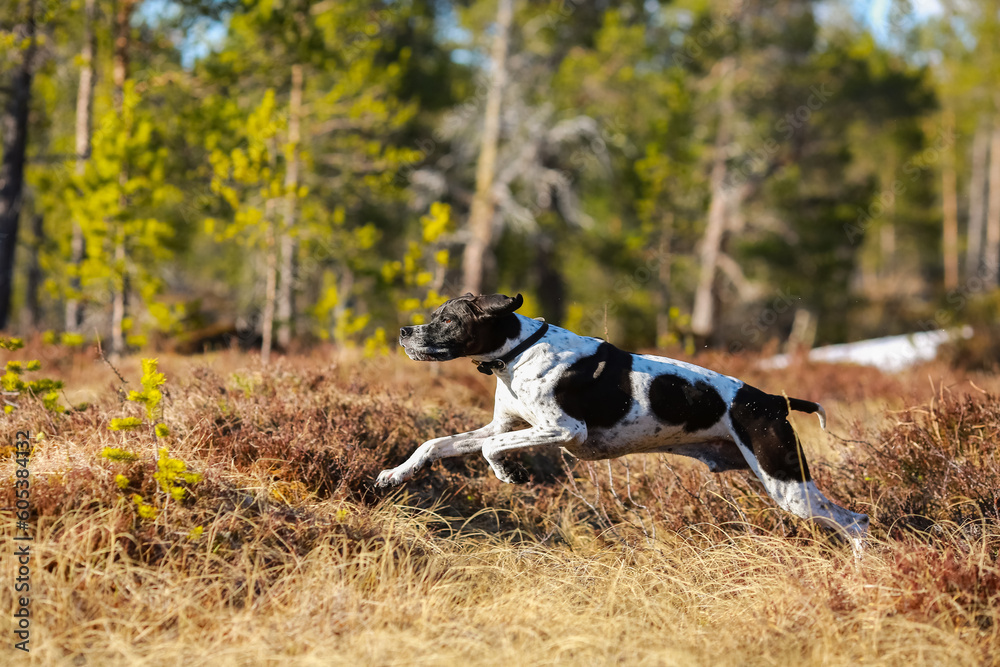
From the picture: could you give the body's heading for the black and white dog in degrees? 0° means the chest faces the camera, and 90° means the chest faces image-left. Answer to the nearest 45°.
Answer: approximately 90°
